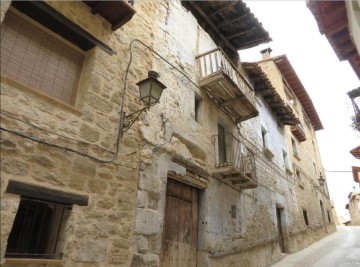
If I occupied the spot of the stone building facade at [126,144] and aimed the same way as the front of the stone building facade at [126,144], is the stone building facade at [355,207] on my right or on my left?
on my left

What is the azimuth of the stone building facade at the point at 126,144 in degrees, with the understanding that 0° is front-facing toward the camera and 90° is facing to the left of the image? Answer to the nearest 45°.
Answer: approximately 315°
